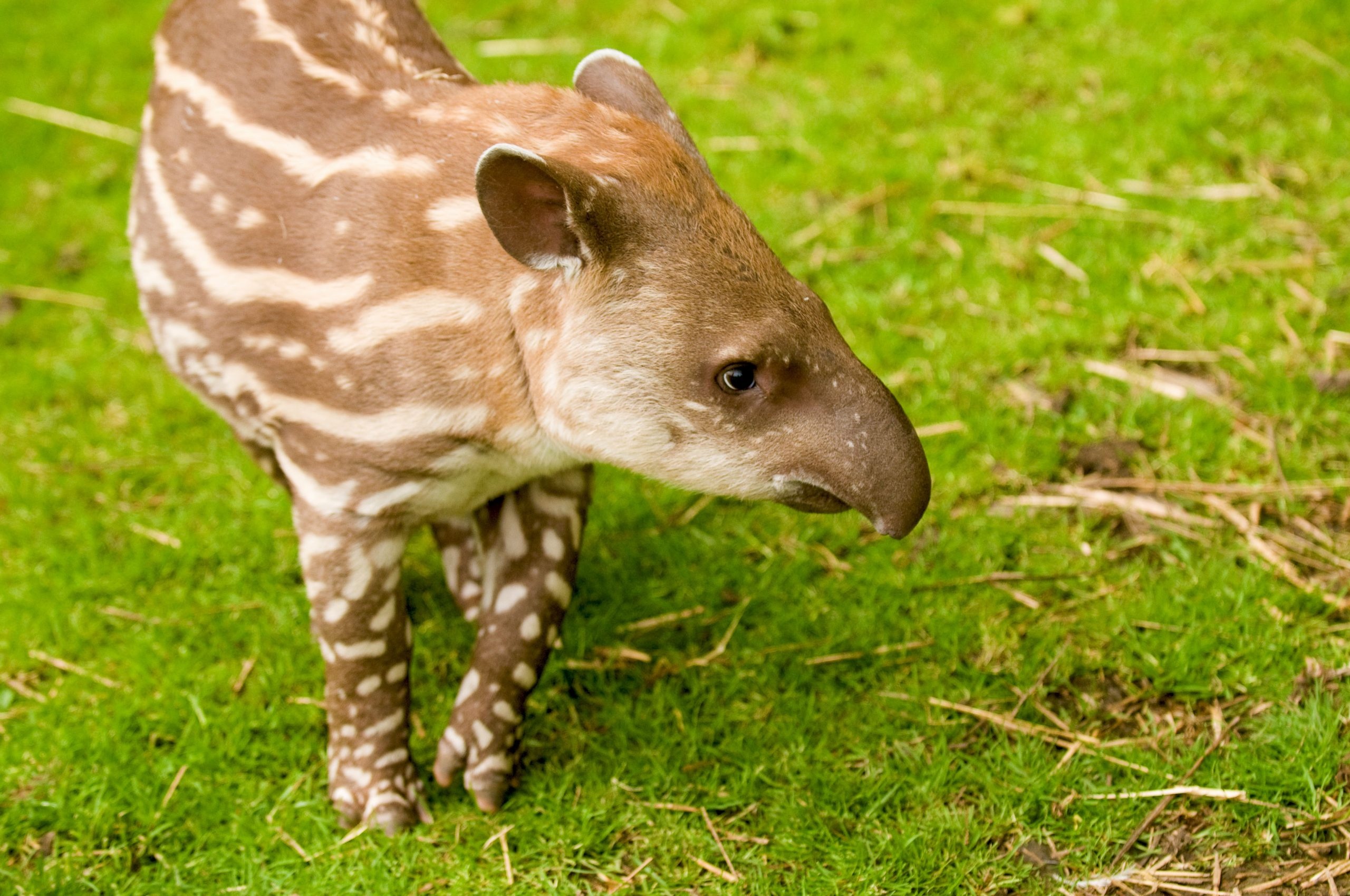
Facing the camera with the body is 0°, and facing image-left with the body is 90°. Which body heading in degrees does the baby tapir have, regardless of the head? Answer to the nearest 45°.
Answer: approximately 315°
